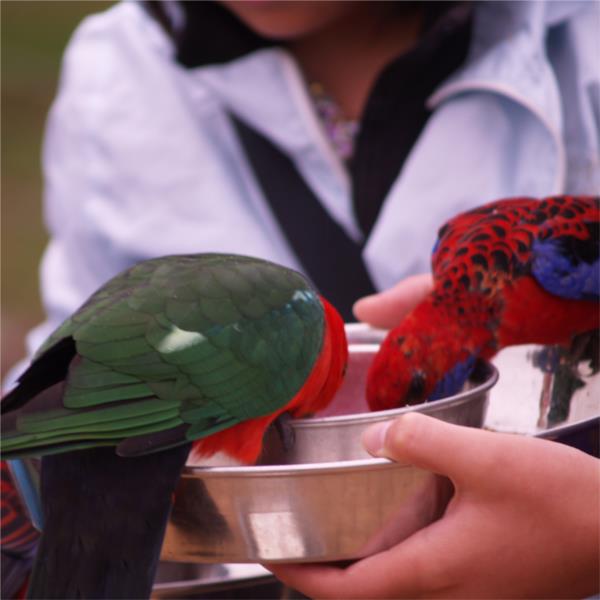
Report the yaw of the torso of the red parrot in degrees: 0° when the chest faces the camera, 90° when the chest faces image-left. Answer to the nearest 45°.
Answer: approximately 90°

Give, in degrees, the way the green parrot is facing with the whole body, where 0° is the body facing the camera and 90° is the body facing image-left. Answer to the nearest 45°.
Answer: approximately 270°

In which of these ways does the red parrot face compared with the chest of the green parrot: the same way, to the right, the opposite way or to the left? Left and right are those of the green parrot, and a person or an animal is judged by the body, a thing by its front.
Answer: the opposite way

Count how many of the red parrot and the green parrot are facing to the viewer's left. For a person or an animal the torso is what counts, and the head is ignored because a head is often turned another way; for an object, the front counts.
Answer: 1
